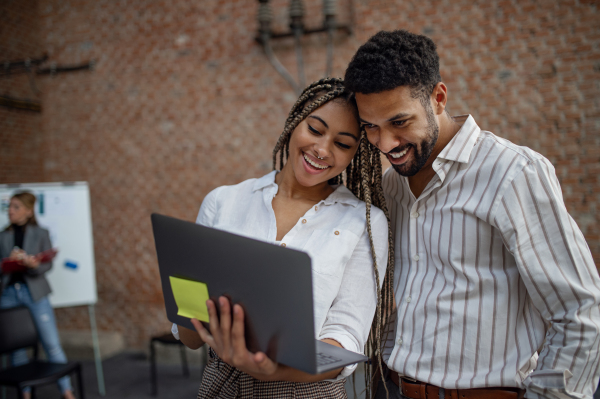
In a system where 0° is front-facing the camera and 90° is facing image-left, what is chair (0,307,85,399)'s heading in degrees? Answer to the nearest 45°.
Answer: approximately 315°

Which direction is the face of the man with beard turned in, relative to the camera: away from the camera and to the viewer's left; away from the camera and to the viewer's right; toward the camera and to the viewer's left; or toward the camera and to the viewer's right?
toward the camera and to the viewer's left

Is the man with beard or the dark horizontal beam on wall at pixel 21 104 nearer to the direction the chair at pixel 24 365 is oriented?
the man with beard

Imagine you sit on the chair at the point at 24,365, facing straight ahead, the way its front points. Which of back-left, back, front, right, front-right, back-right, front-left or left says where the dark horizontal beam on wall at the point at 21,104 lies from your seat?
back-left

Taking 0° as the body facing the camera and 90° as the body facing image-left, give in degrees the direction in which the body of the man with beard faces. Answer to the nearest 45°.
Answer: approximately 45°

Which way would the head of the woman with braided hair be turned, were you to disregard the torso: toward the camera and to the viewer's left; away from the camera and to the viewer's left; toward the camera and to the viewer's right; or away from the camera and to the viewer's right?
toward the camera and to the viewer's left

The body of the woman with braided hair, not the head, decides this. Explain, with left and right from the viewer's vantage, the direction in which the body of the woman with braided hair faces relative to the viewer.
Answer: facing the viewer

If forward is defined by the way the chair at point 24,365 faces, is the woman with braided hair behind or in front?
in front

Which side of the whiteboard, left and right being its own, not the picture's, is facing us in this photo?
front

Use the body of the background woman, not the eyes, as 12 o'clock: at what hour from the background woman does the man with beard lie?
The man with beard is roughly at 10 o'clock from the background woman.

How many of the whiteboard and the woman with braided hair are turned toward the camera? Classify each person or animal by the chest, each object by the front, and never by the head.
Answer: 2
